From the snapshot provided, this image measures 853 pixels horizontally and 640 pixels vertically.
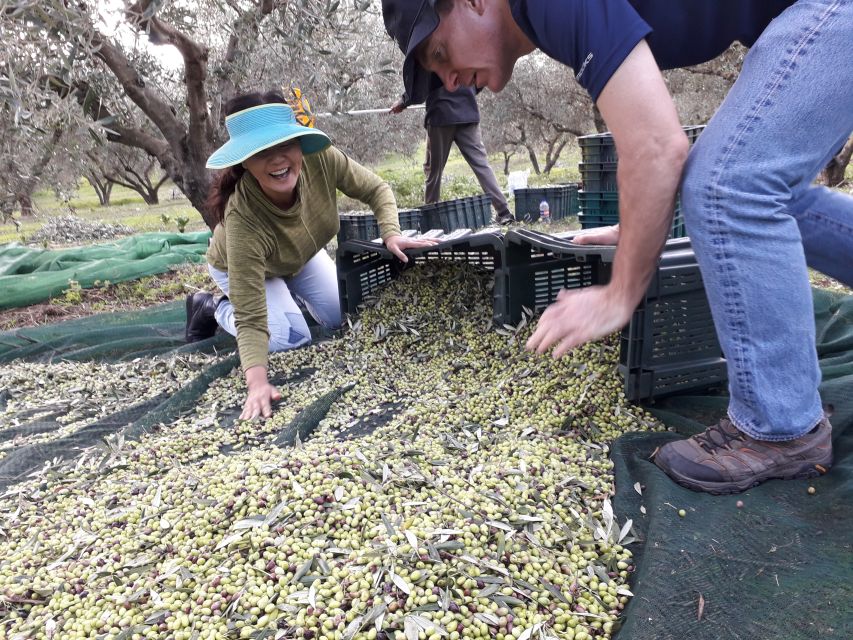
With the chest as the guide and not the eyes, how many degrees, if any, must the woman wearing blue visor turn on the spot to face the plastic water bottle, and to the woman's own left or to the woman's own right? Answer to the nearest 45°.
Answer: approximately 90° to the woman's own left

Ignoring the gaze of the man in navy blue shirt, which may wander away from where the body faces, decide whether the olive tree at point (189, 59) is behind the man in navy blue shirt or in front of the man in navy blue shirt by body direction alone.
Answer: in front

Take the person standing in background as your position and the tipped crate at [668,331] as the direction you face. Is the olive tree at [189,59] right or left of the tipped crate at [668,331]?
right

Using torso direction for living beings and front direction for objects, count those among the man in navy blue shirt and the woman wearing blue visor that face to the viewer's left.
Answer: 1

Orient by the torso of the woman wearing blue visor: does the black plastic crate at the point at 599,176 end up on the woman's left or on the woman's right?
on the woman's left

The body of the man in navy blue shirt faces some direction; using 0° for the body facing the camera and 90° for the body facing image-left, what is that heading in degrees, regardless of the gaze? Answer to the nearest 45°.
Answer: approximately 90°

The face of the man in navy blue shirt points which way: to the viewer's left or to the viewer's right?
to the viewer's left

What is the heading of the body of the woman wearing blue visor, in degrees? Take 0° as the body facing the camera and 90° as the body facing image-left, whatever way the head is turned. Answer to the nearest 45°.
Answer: approximately 315°

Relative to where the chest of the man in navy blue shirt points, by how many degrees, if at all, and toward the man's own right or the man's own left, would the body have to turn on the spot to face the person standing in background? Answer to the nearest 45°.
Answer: approximately 90° to the man's own right

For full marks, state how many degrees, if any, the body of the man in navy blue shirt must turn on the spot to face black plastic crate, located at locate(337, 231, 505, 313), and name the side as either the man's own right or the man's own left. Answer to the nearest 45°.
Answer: approximately 45° to the man's own right

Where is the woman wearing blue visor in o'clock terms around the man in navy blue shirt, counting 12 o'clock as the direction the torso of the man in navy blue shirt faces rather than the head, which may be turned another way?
The woman wearing blue visor is roughly at 1 o'clock from the man in navy blue shirt.

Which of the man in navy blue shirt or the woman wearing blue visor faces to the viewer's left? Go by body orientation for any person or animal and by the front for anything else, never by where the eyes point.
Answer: the man in navy blue shirt

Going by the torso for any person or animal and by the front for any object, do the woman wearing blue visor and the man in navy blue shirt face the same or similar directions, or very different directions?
very different directions
